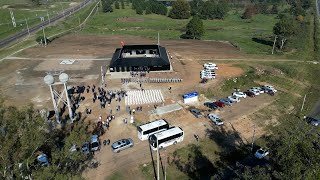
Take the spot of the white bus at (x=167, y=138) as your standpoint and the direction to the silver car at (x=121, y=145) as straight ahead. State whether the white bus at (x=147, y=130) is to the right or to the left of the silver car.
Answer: right

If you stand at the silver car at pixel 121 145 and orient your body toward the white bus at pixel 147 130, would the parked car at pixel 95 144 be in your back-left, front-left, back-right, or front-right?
back-left

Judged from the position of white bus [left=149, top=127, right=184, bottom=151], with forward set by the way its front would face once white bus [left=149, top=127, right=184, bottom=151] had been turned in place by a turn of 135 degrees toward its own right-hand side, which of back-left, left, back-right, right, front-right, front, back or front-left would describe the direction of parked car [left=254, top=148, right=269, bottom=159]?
right

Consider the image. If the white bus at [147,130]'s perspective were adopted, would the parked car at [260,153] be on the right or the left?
on its left

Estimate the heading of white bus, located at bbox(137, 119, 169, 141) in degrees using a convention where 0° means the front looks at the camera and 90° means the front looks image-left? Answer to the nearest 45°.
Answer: approximately 45°

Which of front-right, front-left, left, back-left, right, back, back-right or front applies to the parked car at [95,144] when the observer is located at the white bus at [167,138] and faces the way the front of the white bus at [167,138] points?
front-right

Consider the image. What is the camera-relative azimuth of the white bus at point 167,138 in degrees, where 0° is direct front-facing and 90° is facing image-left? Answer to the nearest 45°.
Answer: approximately 45°

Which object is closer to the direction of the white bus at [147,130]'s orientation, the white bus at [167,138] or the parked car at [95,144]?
the parked car

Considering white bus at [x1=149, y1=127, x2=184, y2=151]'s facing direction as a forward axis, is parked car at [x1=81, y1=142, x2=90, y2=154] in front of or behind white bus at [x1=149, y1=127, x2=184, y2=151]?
in front

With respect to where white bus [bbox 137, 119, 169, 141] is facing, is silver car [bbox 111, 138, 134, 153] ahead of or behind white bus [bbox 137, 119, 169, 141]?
ahead
